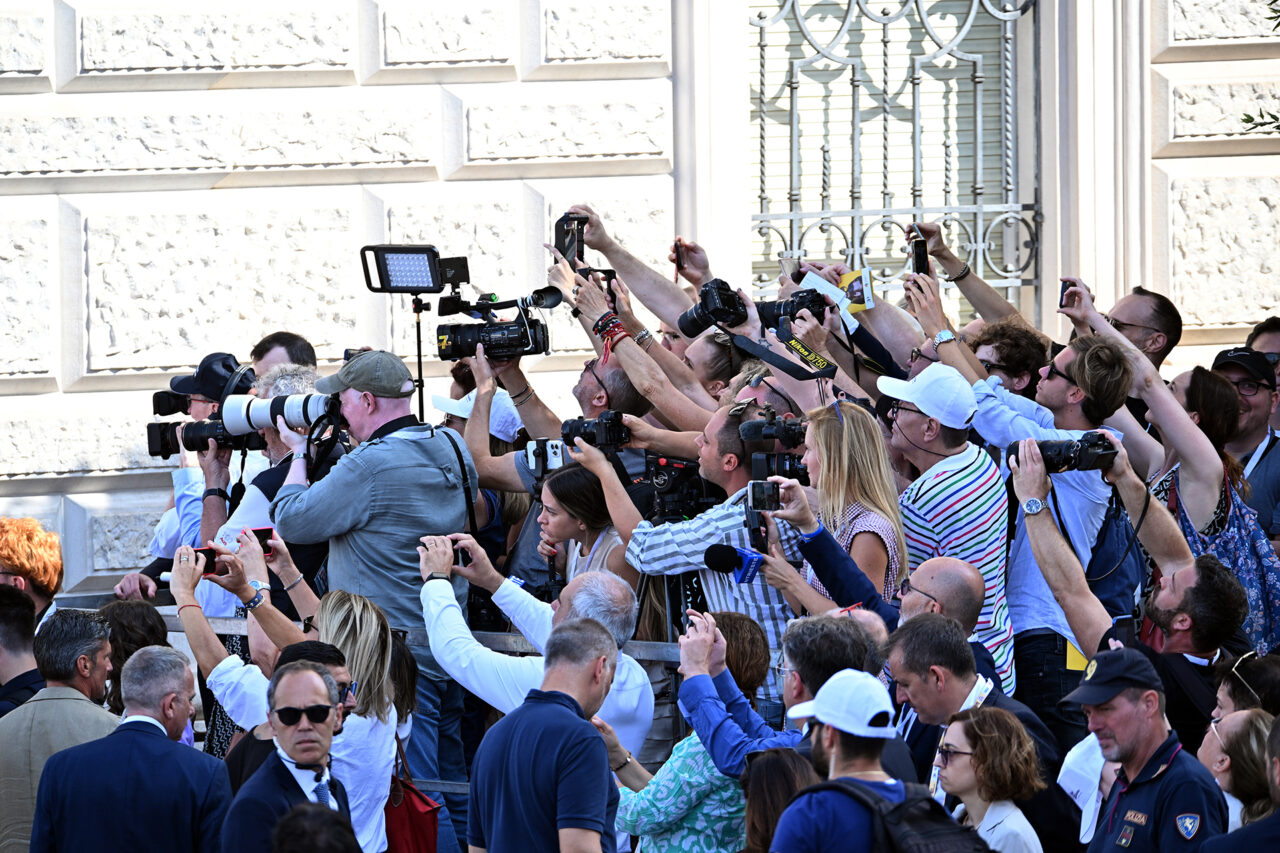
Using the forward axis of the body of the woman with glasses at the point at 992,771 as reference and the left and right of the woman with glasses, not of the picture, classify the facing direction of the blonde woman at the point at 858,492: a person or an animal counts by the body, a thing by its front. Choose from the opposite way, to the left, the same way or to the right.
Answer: the same way

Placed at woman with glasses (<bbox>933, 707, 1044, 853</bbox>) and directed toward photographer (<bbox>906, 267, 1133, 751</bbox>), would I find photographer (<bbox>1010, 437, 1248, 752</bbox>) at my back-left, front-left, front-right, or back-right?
front-right

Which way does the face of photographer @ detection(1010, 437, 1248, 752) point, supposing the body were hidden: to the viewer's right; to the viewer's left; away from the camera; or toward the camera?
to the viewer's left

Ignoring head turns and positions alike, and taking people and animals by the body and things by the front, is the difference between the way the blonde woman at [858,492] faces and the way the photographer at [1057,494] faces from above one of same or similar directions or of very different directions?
same or similar directions

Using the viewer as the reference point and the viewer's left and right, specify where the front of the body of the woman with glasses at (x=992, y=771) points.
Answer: facing to the left of the viewer

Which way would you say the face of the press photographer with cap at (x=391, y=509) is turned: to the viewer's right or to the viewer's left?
to the viewer's left

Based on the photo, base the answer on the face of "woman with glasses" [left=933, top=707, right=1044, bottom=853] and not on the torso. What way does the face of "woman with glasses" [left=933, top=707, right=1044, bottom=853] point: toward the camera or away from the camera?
toward the camera

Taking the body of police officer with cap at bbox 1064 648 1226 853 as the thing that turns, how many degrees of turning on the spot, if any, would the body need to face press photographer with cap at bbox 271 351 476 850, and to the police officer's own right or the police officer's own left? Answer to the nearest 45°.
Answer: approximately 90° to the police officer's own right

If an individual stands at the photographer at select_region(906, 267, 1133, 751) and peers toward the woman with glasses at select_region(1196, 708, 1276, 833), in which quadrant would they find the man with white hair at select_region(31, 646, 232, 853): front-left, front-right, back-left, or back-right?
front-right

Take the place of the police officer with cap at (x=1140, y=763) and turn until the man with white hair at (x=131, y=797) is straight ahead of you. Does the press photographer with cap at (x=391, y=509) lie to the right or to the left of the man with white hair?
right

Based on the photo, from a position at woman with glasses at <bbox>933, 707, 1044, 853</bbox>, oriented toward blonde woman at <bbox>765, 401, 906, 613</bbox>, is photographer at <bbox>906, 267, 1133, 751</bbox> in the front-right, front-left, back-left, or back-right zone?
front-right

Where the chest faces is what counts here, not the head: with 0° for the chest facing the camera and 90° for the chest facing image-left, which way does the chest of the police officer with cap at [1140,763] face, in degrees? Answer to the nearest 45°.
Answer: approximately 45°
